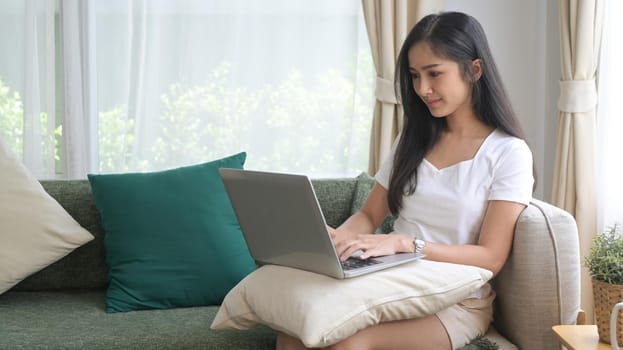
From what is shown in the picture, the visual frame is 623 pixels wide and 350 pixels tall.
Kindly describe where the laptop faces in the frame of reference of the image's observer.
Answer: facing away from the viewer and to the right of the viewer

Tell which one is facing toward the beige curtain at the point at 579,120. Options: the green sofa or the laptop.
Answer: the laptop

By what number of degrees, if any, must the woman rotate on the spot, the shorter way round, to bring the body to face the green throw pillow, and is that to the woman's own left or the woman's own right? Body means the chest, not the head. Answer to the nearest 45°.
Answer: approximately 45° to the woman's own right

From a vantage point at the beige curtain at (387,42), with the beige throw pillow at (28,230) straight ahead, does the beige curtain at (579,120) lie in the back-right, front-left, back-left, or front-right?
back-left

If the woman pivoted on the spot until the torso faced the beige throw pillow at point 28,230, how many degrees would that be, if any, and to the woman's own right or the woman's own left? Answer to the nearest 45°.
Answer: approximately 45° to the woman's own right

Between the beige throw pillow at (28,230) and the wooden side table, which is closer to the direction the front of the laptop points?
the wooden side table

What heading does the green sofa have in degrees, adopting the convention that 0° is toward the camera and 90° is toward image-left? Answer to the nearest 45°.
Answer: approximately 0°

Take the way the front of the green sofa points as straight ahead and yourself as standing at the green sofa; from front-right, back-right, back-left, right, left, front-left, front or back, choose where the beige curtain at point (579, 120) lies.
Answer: back-left

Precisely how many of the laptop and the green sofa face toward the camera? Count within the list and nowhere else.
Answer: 1
